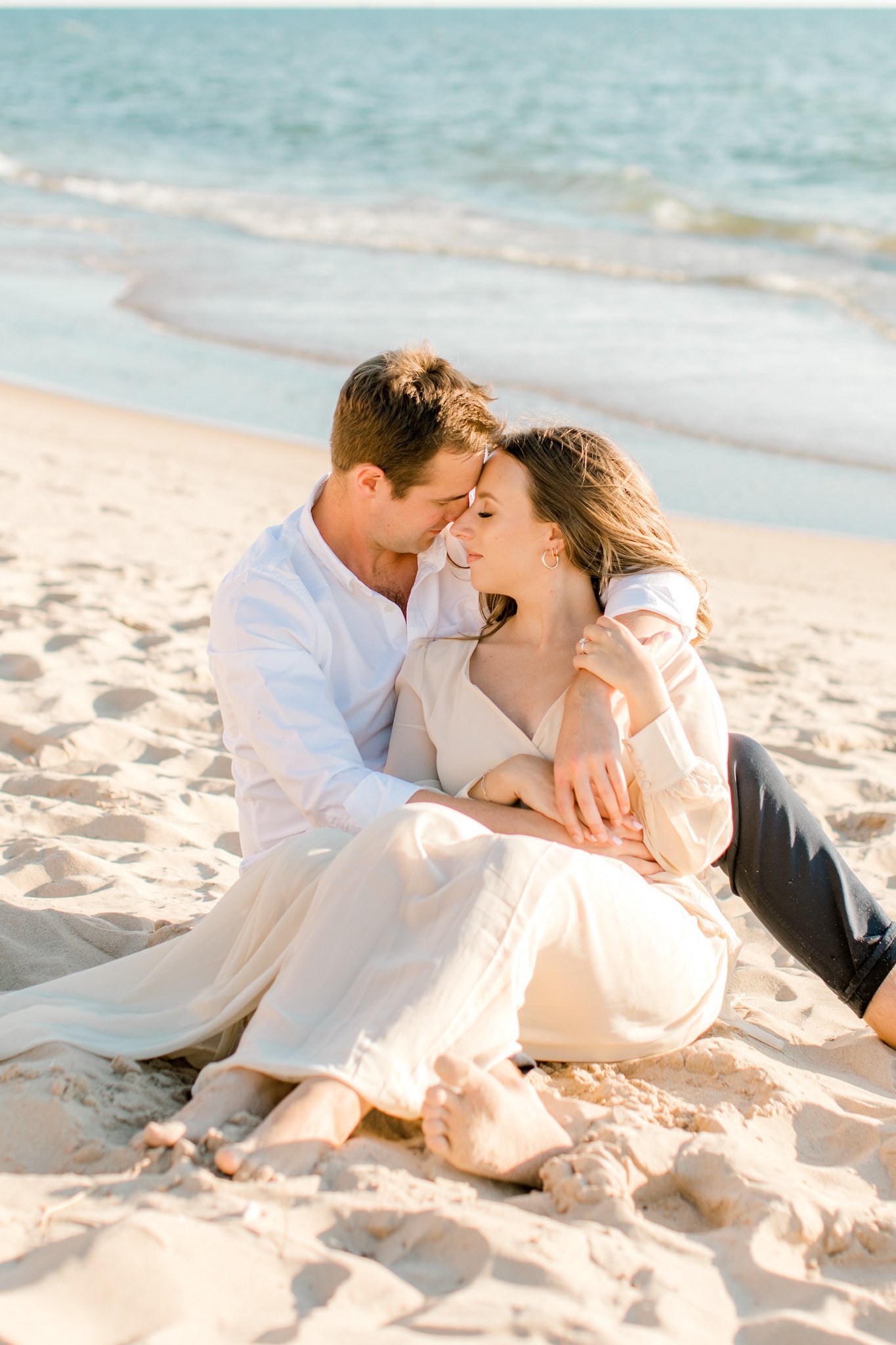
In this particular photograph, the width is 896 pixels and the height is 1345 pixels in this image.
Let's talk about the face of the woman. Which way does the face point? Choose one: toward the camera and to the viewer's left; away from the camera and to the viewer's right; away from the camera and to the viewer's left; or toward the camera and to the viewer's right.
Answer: toward the camera and to the viewer's left

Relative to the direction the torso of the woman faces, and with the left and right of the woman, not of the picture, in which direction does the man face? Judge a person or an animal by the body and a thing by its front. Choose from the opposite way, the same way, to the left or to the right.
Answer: to the left

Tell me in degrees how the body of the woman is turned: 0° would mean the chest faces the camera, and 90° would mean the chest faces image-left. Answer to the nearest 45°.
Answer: approximately 45°

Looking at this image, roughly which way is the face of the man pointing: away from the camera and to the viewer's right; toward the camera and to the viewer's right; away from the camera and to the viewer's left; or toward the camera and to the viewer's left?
toward the camera and to the viewer's right
